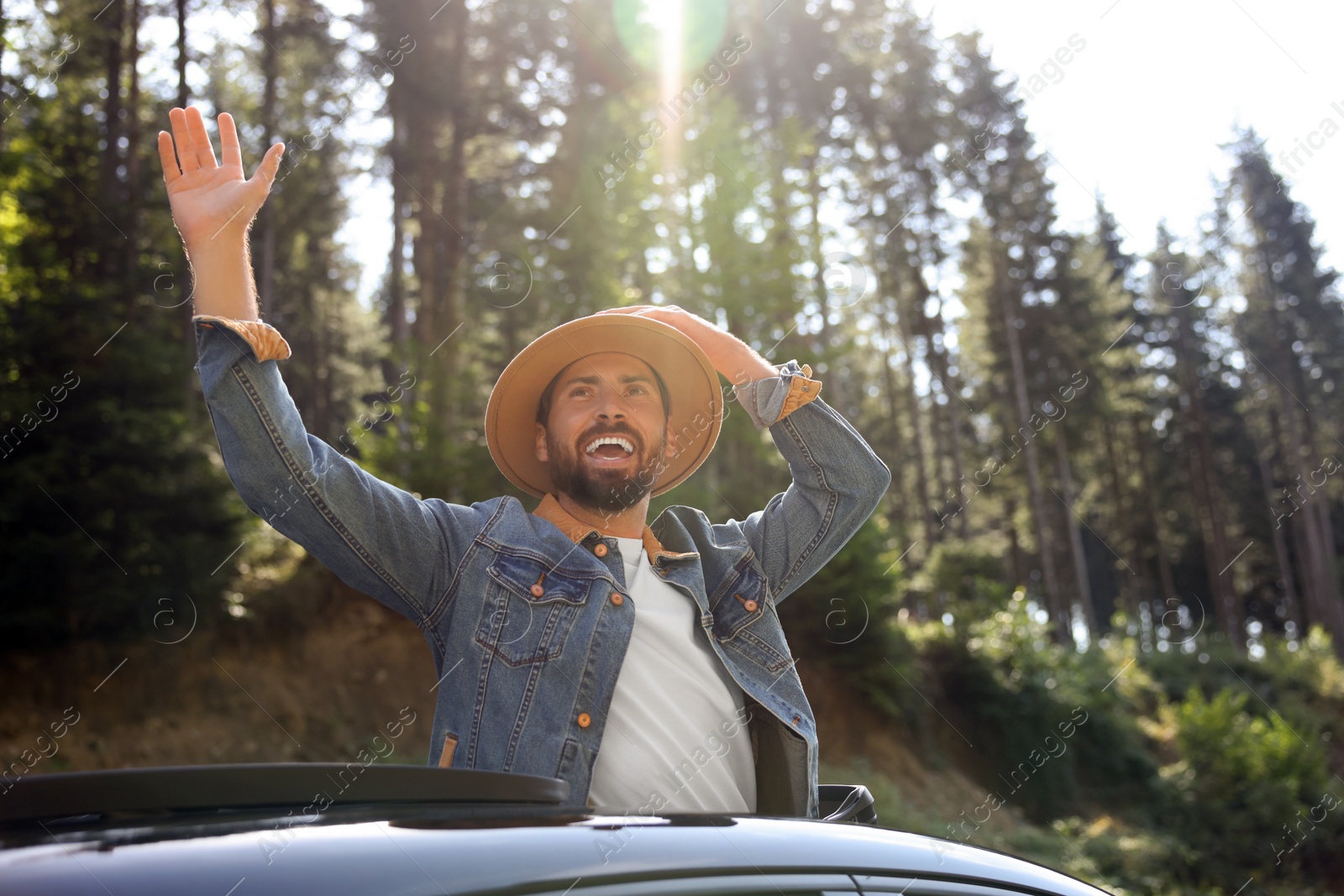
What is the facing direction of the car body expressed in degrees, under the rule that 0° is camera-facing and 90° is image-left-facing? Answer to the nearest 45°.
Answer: approximately 270°

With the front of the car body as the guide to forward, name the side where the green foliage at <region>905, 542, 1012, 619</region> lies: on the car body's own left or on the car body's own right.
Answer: on the car body's own left

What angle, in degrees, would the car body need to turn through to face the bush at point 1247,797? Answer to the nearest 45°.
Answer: approximately 45° to its left
